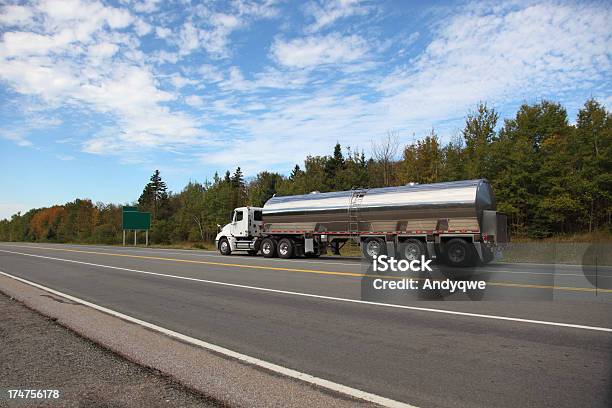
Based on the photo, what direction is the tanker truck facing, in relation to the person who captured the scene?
facing away from the viewer and to the left of the viewer

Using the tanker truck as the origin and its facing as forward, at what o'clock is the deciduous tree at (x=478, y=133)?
The deciduous tree is roughly at 2 o'clock from the tanker truck.
